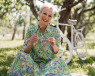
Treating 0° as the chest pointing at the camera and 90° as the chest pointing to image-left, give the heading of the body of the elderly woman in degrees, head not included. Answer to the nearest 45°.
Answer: approximately 0°
